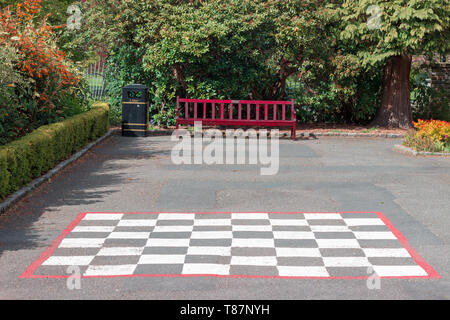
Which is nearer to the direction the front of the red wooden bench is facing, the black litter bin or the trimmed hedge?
the trimmed hedge

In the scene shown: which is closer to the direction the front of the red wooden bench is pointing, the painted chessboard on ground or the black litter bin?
the painted chessboard on ground

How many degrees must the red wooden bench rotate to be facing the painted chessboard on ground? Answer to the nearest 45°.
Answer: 0° — it already faces it

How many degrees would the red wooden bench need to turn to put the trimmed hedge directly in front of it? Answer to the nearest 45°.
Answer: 0° — it already faces it

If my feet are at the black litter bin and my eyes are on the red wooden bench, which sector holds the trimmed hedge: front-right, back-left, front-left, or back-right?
back-right

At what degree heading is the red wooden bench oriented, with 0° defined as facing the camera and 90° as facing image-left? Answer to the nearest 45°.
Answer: approximately 0°

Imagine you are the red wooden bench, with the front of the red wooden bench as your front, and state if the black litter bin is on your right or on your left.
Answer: on your right
